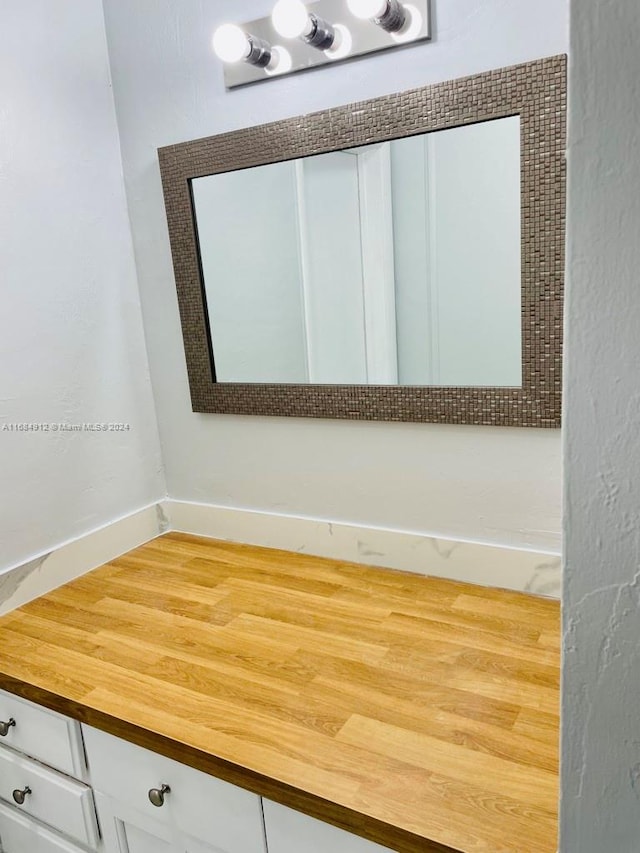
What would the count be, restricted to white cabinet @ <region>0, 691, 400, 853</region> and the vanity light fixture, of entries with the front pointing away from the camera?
0

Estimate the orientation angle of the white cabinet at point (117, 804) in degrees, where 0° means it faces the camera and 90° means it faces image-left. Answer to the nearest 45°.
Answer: approximately 45°

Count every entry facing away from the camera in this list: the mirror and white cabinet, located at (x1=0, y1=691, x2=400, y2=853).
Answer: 0
